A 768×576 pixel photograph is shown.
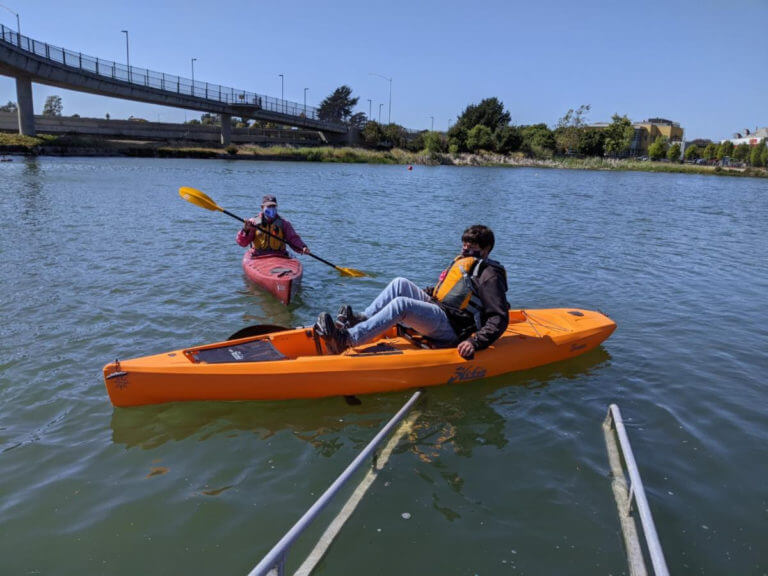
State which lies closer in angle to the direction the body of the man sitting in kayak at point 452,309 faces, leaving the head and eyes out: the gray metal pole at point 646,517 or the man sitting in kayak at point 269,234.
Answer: the man sitting in kayak

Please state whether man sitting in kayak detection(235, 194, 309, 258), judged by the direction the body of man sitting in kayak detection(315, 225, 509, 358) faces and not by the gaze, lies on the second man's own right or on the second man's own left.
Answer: on the second man's own right

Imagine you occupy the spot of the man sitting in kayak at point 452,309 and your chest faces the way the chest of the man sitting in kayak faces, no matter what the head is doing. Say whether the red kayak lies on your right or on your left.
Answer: on your right

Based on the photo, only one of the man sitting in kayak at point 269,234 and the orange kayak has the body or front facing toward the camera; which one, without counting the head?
the man sitting in kayak

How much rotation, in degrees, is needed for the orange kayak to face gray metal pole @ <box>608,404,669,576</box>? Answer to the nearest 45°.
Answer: approximately 135° to its left

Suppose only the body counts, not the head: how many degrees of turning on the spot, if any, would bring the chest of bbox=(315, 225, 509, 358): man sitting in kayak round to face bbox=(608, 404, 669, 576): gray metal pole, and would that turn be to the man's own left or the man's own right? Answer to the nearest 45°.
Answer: approximately 135° to the man's own left

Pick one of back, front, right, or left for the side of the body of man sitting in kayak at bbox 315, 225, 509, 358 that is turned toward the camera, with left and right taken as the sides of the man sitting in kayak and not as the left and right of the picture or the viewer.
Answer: left

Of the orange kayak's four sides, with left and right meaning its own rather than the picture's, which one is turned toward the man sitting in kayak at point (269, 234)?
right

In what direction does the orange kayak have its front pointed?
to the viewer's left

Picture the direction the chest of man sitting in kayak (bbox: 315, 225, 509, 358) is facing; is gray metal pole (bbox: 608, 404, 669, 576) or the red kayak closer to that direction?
the red kayak

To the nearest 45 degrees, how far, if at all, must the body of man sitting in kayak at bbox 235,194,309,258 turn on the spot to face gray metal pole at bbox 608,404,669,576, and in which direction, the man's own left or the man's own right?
0° — they already face it

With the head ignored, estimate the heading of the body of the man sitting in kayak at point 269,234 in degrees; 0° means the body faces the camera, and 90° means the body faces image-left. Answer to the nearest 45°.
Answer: approximately 0°

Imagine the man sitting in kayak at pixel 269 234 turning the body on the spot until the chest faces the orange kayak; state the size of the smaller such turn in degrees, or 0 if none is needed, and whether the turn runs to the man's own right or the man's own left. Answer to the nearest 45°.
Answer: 0° — they already face it
